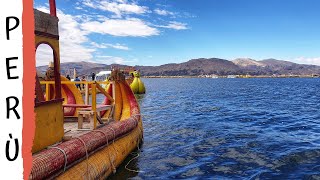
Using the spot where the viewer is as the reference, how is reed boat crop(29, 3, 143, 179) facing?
facing away from the viewer and to the right of the viewer
